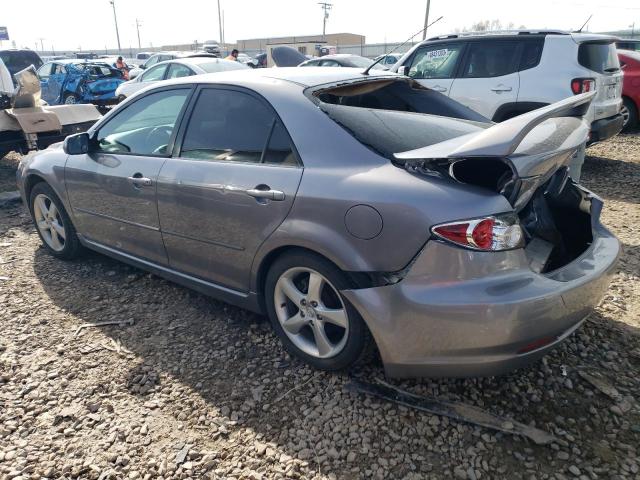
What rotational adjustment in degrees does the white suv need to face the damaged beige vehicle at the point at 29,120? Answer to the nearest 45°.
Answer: approximately 45° to its left

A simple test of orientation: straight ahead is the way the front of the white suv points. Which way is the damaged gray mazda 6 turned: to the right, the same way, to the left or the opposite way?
the same way

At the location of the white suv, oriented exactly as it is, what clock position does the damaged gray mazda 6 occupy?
The damaged gray mazda 6 is roughly at 8 o'clock from the white suv.

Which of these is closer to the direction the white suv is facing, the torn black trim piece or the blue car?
the blue car

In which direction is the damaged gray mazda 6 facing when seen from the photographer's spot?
facing away from the viewer and to the left of the viewer

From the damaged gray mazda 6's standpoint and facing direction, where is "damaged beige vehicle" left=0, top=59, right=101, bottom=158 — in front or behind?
in front

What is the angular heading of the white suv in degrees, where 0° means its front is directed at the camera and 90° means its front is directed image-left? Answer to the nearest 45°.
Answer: approximately 135°

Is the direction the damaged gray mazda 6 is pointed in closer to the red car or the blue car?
the blue car
